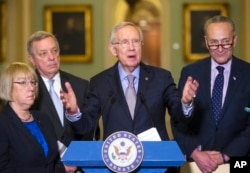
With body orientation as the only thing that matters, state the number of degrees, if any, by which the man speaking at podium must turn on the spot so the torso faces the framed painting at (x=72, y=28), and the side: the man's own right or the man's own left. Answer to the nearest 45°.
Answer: approximately 180°

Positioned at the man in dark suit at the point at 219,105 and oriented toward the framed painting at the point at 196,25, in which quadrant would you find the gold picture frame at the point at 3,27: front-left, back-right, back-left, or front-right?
front-left

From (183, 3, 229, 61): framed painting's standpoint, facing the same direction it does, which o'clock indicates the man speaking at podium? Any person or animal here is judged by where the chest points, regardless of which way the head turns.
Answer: The man speaking at podium is roughly at 12 o'clock from the framed painting.

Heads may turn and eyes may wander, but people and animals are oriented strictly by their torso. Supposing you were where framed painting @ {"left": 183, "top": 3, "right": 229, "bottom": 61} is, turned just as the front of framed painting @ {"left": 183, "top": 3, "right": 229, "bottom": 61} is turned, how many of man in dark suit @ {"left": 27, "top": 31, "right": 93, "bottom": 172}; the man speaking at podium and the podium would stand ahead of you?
3

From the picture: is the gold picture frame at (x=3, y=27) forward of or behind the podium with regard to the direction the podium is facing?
behind

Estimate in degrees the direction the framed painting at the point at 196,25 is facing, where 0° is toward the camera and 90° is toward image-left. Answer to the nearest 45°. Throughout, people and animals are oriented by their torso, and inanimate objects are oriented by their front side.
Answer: approximately 0°

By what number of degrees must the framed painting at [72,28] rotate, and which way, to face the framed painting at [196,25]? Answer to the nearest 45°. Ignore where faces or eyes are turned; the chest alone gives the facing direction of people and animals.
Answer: approximately 90° to its left

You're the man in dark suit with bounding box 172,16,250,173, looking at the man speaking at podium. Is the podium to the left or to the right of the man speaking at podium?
left

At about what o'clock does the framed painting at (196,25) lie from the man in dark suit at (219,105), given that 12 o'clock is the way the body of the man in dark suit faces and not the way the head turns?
The framed painting is roughly at 6 o'clock from the man in dark suit.

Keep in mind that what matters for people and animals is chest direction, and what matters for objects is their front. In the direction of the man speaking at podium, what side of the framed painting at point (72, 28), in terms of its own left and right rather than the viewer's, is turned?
front

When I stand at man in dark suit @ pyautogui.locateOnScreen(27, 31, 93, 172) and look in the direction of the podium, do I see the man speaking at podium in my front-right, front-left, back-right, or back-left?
front-left

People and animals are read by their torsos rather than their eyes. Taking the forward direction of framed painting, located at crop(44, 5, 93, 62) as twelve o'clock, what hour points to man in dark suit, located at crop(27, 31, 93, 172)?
The man in dark suit is roughly at 12 o'clock from the framed painting.

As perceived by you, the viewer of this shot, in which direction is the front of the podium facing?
facing the viewer

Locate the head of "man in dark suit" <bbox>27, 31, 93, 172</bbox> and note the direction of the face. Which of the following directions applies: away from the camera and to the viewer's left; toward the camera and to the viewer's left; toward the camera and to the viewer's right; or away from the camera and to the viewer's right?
toward the camera and to the viewer's right

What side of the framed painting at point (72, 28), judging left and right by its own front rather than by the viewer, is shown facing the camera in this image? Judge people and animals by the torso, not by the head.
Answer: front

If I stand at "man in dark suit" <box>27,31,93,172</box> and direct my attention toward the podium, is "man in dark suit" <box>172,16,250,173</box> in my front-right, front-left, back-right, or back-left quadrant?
front-left
